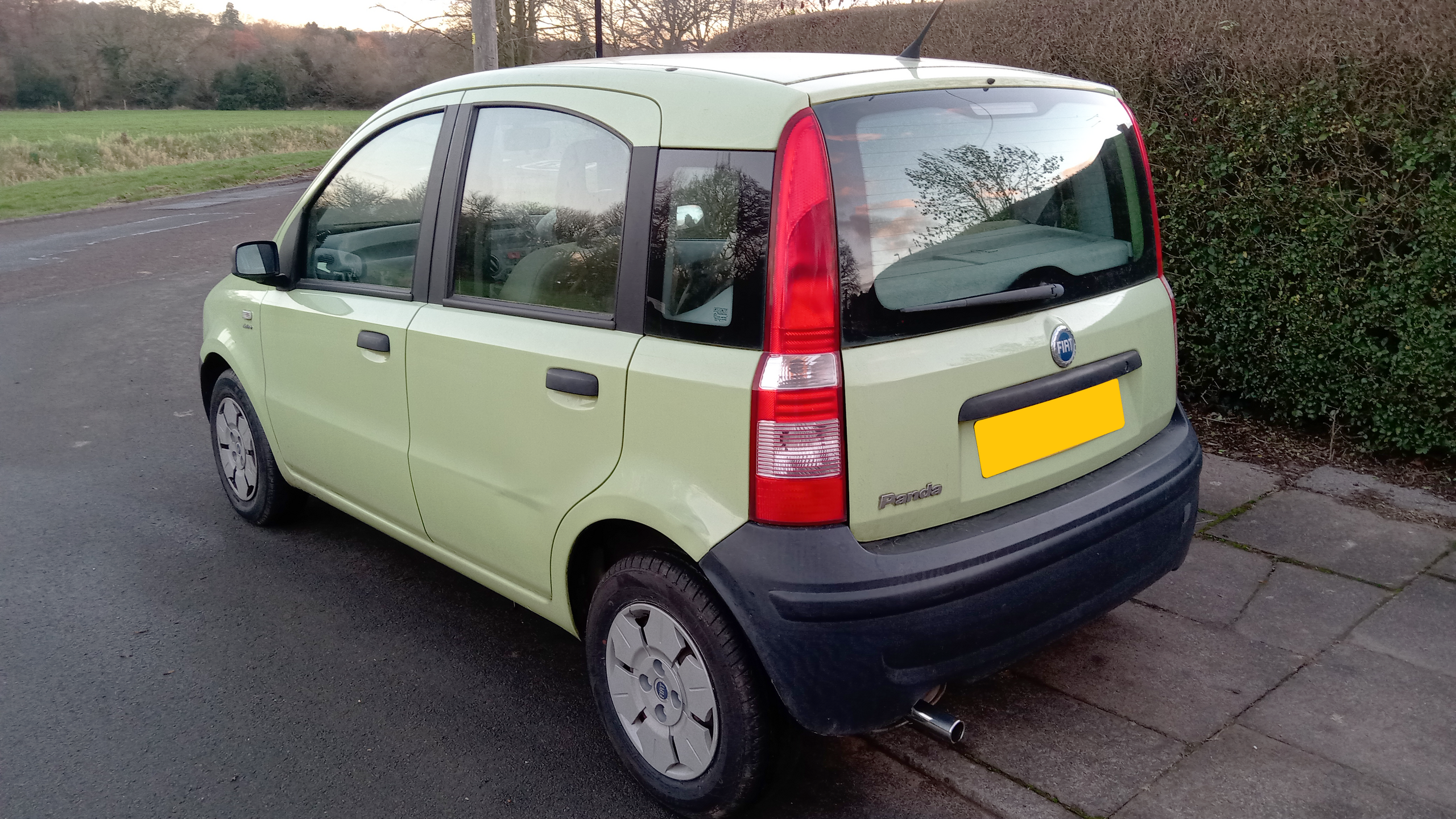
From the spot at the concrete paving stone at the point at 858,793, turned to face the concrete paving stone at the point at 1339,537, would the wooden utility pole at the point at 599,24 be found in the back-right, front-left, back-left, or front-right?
front-left

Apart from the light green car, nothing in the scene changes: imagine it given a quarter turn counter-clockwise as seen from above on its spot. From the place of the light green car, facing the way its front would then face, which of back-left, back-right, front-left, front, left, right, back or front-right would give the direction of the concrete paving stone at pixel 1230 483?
back

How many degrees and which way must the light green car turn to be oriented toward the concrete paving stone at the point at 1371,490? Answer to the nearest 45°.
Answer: approximately 90° to its right

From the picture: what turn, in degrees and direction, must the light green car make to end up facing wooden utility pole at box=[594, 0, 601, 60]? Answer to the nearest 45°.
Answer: approximately 45° to its right

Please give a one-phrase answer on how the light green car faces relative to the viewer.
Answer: facing away from the viewer and to the left of the viewer

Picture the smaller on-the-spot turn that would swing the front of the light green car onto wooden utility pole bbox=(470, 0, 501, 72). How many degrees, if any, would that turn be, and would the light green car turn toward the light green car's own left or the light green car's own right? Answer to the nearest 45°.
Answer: approximately 45° to the light green car's own right

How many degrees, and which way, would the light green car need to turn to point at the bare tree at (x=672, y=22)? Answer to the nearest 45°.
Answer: approximately 45° to its right

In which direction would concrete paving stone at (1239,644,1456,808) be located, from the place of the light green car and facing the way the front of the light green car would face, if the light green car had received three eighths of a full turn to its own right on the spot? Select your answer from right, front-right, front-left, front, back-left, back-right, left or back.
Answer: front

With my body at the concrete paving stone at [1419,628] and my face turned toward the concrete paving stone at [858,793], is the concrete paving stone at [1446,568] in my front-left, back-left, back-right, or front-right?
back-right

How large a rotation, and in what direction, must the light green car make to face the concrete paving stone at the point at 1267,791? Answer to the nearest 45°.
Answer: approximately 135° to its right

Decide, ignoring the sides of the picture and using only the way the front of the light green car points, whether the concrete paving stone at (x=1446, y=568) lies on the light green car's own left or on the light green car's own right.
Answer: on the light green car's own right
